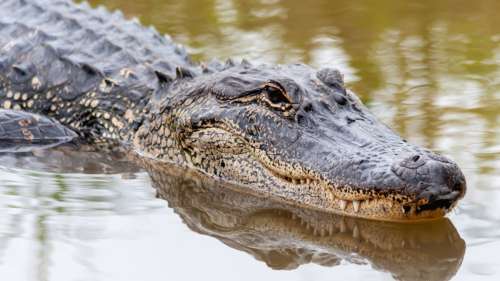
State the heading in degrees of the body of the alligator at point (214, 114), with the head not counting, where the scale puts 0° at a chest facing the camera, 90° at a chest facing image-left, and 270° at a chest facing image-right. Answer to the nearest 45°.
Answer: approximately 315°
